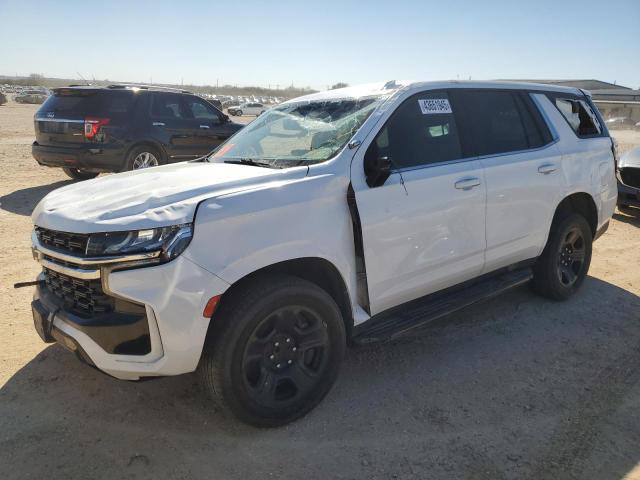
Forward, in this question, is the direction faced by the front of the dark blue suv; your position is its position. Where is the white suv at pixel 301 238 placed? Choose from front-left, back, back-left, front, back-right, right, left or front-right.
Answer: back-right

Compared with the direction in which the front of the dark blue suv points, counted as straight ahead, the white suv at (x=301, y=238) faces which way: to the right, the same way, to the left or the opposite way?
the opposite way

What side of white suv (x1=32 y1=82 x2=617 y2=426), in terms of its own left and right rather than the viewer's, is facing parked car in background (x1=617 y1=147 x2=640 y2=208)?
back

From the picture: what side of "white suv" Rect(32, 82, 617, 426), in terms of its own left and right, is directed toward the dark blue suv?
right

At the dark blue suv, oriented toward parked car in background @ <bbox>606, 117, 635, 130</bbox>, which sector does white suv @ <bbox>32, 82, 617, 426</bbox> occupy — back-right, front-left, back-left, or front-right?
back-right

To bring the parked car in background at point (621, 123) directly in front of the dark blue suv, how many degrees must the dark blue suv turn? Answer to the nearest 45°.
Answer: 0° — it already faces it

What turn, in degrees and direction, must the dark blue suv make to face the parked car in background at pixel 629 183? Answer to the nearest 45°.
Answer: approximately 90° to its right

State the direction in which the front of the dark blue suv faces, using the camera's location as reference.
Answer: facing away from the viewer and to the right of the viewer
